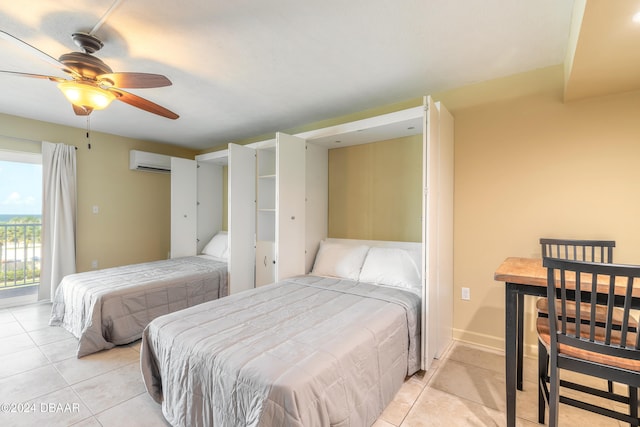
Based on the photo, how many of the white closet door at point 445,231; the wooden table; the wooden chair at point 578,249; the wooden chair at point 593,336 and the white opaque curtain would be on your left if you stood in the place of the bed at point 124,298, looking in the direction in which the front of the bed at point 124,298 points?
4

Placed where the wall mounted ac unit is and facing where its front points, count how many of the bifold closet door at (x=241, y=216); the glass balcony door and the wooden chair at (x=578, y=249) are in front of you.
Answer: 2

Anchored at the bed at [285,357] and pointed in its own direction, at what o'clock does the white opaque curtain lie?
The white opaque curtain is roughly at 3 o'clock from the bed.

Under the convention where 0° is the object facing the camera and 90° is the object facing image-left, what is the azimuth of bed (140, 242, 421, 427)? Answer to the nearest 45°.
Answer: approximately 45°

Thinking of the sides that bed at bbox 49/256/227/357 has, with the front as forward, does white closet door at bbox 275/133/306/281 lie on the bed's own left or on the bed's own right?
on the bed's own left

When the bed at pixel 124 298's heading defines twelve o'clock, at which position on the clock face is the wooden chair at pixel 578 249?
The wooden chair is roughly at 9 o'clock from the bed.

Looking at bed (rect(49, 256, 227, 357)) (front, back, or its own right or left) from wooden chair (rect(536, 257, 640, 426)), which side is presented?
left

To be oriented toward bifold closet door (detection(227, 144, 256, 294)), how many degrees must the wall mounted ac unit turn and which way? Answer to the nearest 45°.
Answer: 0° — it already faces it

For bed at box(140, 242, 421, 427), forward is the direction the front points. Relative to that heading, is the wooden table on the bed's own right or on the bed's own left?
on the bed's own left

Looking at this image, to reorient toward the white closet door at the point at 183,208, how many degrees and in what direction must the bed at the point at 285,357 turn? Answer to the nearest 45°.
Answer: approximately 90° to its right

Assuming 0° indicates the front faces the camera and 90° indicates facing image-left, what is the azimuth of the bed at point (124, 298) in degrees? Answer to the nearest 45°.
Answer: approximately 45°

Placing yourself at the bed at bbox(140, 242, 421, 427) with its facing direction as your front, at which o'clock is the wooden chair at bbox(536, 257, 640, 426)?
The wooden chair is roughly at 8 o'clock from the bed.

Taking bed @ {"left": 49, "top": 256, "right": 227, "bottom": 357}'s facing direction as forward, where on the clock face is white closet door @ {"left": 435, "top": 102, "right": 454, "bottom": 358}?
The white closet door is roughly at 9 o'clock from the bed.
